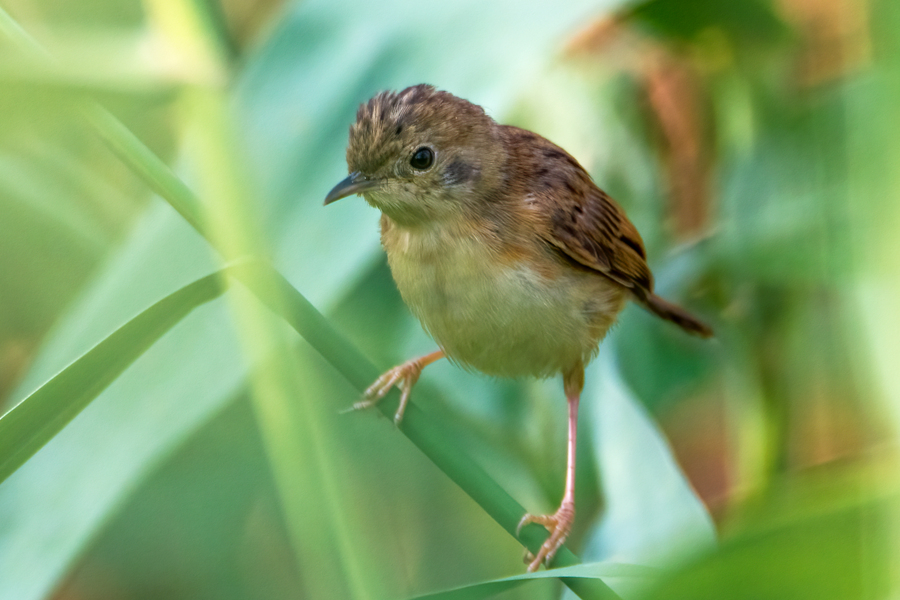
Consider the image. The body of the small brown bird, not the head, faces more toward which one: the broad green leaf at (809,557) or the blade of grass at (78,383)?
the blade of grass

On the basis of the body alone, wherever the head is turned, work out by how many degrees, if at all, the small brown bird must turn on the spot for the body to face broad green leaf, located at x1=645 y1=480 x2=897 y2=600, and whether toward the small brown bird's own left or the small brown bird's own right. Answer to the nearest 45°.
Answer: approximately 45° to the small brown bird's own left

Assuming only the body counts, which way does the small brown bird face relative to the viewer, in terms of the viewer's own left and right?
facing the viewer and to the left of the viewer
